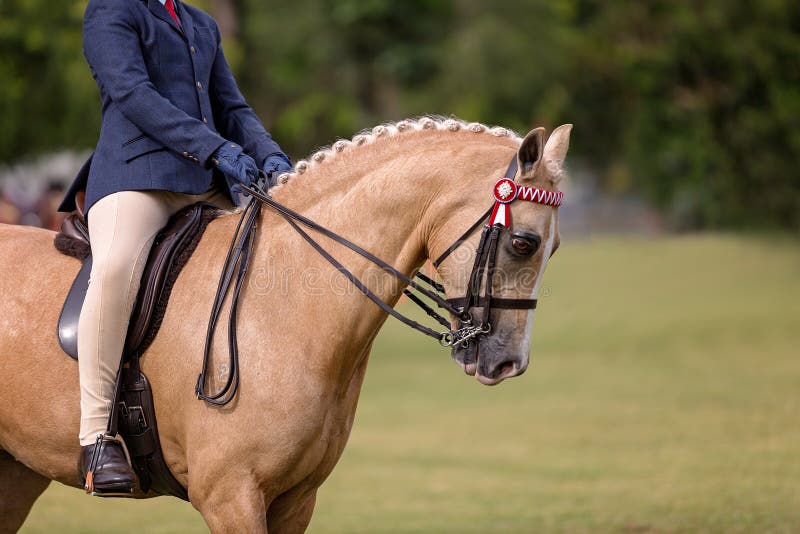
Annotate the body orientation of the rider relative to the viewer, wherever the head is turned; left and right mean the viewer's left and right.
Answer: facing the viewer and to the right of the viewer
